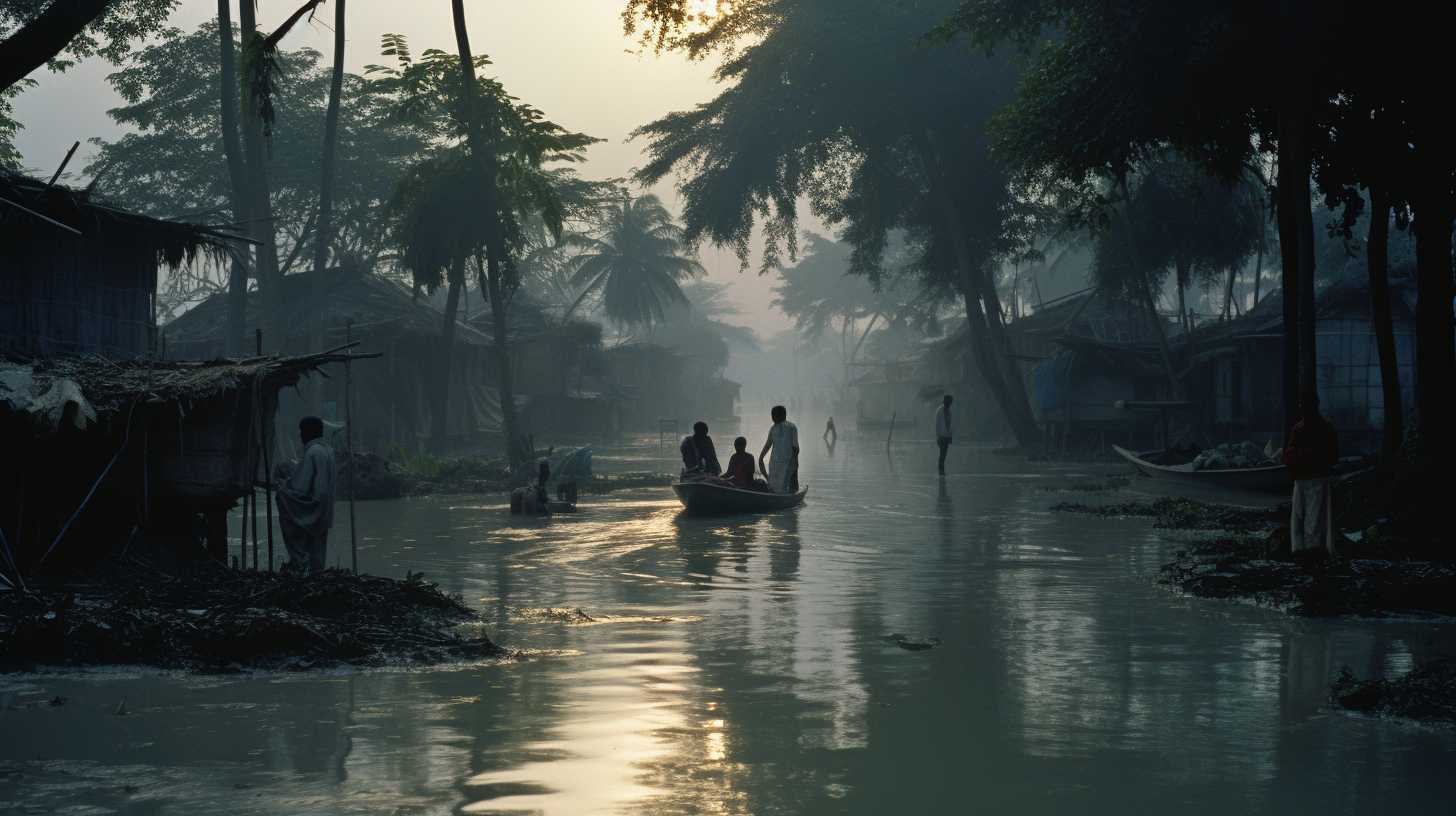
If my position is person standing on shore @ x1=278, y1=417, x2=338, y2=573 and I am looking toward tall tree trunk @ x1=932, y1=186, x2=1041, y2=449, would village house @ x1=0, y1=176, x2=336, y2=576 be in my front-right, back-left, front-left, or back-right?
back-left

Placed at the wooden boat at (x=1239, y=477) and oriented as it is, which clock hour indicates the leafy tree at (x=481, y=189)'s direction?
The leafy tree is roughly at 1 o'clock from the wooden boat.

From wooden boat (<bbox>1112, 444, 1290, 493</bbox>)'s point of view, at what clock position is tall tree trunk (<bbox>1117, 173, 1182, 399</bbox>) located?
The tall tree trunk is roughly at 3 o'clock from the wooden boat.

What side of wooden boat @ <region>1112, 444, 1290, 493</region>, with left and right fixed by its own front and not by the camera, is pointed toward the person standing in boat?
front

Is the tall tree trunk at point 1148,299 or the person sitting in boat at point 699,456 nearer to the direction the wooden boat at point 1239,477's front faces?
the person sitting in boat

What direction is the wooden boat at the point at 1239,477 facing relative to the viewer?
to the viewer's left

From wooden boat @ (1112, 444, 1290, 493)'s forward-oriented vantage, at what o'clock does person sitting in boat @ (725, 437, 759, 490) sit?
The person sitting in boat is roughly at 11 o'clock from the wooden boat.

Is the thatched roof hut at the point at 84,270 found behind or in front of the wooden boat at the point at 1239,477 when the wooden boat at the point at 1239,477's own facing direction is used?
in front

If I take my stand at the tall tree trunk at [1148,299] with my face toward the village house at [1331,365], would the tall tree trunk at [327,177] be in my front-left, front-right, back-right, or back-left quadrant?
back-right

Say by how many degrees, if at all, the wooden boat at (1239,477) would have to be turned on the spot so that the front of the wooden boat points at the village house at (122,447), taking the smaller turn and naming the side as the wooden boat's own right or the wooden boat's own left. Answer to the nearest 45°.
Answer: approximately 45° to the wooden boat's own left

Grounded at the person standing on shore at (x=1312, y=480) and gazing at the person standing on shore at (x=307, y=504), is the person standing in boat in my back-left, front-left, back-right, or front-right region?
front-right

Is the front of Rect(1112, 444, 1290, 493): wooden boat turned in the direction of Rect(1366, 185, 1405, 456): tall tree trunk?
no

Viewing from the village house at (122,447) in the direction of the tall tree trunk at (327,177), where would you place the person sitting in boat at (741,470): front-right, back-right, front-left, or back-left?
front-right
